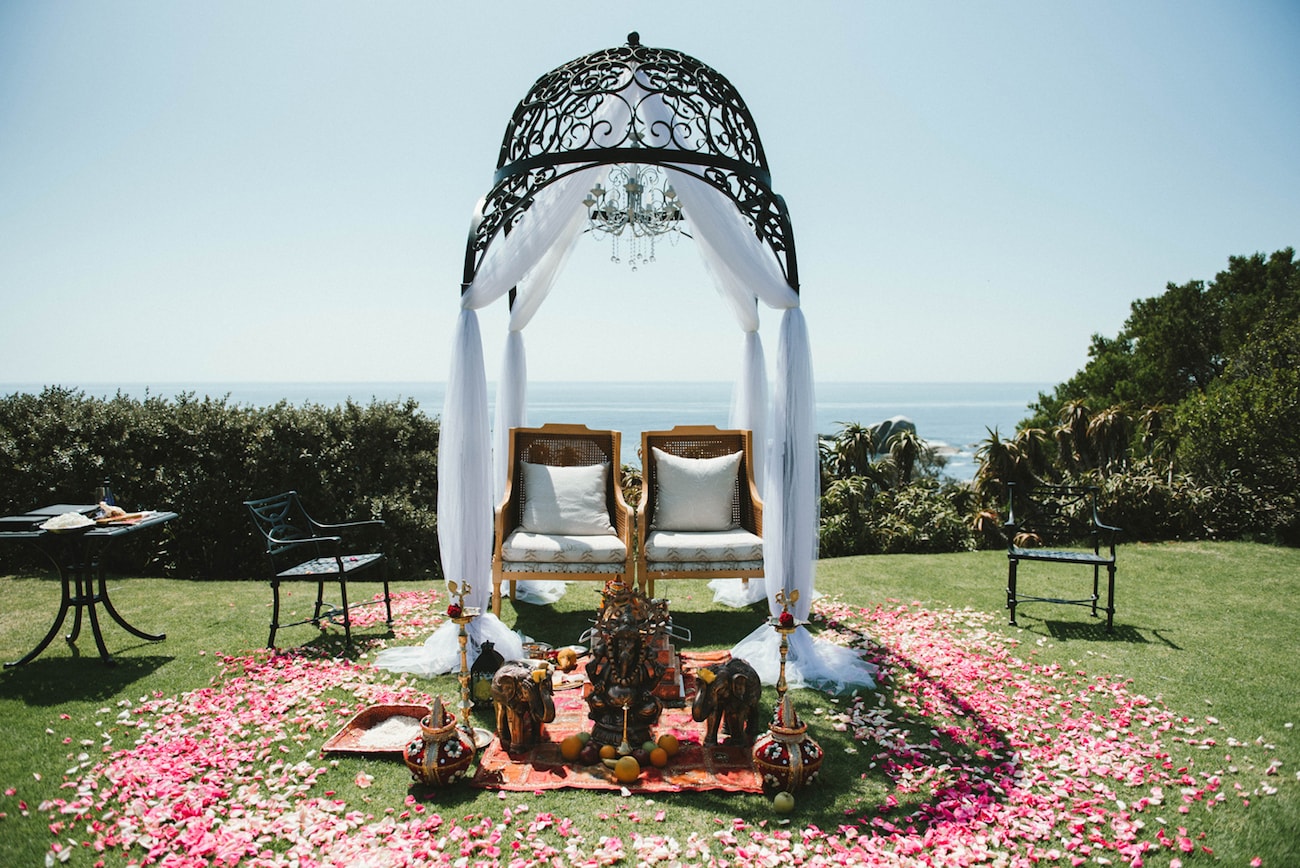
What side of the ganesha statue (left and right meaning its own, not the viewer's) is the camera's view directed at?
front

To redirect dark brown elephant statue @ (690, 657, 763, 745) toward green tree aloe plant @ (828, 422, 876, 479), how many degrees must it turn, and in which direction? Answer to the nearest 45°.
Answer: approximately 135° to its right

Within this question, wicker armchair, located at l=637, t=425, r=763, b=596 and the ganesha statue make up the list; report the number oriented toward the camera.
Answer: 2

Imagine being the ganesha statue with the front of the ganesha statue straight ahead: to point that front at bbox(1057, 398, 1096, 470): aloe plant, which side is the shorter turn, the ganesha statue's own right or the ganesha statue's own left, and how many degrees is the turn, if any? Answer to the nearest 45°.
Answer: approximately 135° to the ganesha statue's own left

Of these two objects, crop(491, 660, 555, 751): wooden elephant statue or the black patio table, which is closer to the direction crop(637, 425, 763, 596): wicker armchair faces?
the wooden elephant statue

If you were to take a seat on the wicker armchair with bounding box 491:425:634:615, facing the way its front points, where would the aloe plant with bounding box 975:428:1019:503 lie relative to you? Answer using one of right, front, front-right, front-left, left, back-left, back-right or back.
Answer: back-left

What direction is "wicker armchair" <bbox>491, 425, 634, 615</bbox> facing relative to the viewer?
toward the camera

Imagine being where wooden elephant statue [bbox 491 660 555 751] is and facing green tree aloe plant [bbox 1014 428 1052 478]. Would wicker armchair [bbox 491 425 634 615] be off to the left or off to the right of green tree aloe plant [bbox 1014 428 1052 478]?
left

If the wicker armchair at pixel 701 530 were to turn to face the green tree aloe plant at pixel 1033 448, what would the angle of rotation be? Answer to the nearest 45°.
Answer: approximately 135° to its left

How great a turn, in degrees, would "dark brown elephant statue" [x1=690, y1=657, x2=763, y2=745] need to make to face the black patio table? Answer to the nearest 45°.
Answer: approximately 45° to its right

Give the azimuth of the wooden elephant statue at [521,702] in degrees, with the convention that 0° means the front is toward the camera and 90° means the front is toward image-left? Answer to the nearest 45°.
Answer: approximately 315°

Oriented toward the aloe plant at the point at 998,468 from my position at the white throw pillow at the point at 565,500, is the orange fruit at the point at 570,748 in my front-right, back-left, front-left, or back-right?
back-right

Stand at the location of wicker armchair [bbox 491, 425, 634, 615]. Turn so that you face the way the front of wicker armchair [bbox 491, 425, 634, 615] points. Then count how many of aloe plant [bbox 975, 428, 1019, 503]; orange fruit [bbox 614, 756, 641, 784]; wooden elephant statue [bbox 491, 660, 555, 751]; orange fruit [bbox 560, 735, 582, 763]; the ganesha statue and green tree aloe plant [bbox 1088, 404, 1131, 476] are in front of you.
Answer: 4

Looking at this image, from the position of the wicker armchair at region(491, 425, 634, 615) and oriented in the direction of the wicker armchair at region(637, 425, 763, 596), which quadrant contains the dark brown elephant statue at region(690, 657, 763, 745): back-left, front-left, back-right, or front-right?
front-right

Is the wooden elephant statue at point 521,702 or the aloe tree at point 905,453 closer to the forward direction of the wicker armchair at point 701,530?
the wooden elephant statue

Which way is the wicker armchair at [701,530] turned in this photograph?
toward the camera
